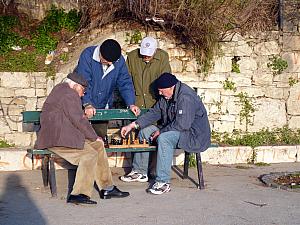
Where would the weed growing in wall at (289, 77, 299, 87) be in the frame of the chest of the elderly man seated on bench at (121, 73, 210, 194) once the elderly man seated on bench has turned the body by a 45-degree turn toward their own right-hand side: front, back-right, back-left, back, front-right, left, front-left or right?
back-right

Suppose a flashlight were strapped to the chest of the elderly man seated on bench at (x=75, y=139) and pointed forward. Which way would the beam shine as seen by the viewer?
to the viewer's right

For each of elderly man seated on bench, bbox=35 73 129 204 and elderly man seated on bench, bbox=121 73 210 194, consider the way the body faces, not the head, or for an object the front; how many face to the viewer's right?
1

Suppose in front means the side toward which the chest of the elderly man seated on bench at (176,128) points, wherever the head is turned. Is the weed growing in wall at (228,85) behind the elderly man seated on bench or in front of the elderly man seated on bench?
behind

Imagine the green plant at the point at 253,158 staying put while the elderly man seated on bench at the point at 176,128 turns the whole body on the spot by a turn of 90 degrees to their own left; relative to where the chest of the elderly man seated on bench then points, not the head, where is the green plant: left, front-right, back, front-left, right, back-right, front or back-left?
left

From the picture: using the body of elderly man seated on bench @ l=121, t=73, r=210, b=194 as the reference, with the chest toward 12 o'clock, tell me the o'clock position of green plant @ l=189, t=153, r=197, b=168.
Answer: The green plant is roughly at 5 o'clock from the elderly man seated on bench.

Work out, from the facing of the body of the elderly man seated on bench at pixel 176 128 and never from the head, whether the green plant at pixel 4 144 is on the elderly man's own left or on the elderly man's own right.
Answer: on the elderly man's own right

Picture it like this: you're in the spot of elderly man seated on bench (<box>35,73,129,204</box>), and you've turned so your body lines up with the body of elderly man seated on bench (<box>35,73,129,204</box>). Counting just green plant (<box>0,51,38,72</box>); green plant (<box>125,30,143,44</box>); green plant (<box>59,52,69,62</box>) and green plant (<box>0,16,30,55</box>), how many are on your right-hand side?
0

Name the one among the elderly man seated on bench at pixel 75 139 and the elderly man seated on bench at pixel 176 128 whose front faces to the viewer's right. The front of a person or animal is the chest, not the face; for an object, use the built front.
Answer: the elderly man seated on bench at pixel 75 139

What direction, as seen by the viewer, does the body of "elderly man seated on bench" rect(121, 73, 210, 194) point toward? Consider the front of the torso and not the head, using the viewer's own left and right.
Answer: facing the viewer and to the left of the viewer

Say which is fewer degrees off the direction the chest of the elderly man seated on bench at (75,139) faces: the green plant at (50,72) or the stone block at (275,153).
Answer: the stone block

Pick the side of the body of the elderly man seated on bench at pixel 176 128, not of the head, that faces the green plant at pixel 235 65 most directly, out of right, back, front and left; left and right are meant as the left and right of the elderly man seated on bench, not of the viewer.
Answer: back

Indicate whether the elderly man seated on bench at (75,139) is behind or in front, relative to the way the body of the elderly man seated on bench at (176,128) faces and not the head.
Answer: in front

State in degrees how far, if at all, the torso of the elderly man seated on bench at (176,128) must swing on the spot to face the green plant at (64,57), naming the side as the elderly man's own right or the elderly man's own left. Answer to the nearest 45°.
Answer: approximately 90° to the elderly man's own right
